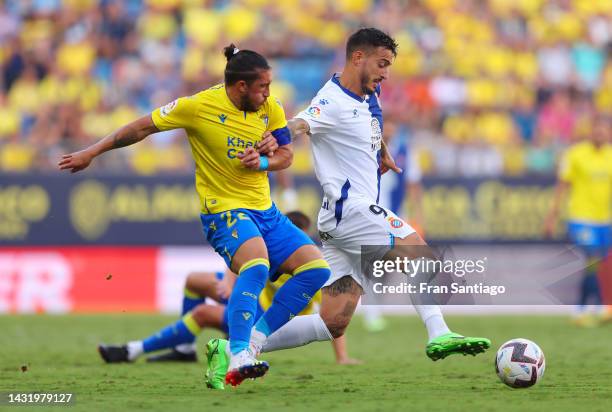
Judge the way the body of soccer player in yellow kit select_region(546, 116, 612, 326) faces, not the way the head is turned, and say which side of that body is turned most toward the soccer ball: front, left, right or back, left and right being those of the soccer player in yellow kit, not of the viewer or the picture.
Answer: front

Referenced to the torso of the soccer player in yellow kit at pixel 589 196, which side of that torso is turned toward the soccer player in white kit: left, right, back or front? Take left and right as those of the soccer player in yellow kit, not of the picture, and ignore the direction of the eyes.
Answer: front

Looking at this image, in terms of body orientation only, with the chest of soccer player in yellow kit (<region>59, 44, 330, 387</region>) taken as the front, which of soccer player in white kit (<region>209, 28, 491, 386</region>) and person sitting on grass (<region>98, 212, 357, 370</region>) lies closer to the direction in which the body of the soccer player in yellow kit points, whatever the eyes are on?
the soccer player in white kit

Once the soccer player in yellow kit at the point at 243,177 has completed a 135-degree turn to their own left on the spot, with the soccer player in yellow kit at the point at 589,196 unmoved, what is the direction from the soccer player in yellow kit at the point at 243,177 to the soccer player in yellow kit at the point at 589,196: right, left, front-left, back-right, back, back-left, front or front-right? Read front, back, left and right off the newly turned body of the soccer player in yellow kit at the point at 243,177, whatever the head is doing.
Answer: front-right

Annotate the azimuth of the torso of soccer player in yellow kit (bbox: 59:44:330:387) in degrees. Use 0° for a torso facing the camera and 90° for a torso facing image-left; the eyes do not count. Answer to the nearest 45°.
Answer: approximately 315°

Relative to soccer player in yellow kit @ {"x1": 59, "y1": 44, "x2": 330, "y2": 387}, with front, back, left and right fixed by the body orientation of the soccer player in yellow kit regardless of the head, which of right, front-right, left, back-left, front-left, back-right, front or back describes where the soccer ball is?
front-left

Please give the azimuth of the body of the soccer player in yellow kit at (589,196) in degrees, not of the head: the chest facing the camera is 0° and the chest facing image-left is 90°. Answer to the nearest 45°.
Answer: approximately 0°

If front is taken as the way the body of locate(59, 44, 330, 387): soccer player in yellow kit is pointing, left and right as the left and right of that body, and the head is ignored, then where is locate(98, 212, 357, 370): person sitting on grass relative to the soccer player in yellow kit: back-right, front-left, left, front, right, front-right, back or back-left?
back-left
